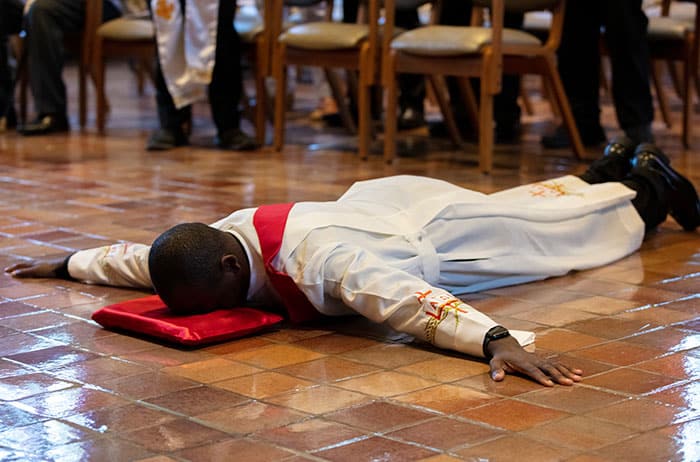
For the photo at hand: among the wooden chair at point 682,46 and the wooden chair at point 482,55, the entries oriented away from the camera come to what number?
0

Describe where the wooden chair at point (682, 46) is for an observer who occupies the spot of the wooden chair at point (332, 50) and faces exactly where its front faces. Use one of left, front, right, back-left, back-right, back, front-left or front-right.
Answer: left

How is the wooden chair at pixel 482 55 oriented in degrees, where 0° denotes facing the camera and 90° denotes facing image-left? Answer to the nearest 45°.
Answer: approximately 45°

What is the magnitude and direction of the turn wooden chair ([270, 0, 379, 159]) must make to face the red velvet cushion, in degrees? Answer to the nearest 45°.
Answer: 0° — it already faces it

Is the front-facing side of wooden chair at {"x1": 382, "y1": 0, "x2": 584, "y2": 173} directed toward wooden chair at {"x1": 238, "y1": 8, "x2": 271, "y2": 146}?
no

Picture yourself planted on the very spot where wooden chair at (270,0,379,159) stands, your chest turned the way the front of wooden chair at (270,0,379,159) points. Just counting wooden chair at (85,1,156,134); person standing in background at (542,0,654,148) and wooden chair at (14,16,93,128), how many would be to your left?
1

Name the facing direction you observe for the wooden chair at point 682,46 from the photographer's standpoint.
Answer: facing the viewer and to the left of the viewer

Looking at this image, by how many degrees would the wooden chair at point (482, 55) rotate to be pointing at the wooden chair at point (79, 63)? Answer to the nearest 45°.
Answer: approximately 90° to its right

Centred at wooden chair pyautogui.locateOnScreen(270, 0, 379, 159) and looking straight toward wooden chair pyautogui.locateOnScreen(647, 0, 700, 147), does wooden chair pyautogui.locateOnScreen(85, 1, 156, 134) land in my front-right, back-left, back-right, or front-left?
back-left

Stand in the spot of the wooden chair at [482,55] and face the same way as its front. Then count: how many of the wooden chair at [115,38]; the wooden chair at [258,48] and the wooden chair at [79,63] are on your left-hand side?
0

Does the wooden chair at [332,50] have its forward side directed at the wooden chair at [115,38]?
no

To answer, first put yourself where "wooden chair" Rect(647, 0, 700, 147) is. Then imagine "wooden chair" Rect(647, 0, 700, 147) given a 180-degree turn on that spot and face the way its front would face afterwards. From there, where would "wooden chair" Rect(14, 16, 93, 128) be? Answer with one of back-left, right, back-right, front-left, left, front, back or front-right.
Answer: back-left

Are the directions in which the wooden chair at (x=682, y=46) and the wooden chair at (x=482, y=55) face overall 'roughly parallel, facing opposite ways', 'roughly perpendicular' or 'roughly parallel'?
roughly parallel

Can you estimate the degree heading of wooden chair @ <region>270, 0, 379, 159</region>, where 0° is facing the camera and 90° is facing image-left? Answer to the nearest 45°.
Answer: approximately 0°

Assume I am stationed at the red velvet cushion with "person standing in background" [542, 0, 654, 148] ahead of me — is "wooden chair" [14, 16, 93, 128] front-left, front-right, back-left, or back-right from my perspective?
front-left

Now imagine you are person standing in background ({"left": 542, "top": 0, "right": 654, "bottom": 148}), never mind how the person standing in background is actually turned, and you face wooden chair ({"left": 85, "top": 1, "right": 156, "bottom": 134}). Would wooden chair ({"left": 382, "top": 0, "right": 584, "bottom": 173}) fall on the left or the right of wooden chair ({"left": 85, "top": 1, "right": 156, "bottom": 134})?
left

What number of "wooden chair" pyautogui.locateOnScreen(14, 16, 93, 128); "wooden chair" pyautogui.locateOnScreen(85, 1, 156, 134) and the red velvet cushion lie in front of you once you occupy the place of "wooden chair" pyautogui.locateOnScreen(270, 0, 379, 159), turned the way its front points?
1

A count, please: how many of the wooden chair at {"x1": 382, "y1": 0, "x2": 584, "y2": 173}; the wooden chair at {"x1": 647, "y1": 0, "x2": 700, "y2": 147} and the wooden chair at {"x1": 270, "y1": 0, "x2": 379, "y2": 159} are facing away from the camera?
0
